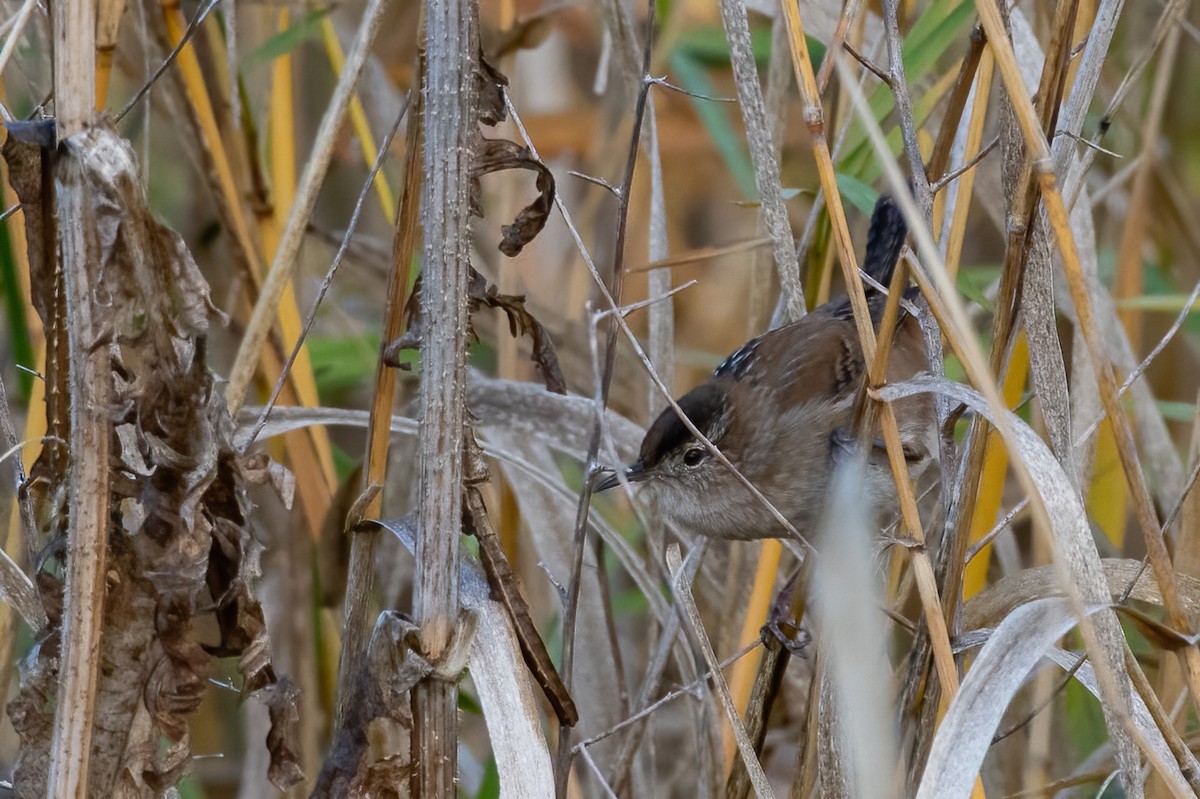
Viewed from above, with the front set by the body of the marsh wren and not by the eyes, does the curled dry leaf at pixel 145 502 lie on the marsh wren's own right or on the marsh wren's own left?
on the marsh wren's own left

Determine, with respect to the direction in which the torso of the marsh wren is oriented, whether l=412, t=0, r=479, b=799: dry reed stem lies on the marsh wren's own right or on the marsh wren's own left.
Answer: on the marsh wren's own left

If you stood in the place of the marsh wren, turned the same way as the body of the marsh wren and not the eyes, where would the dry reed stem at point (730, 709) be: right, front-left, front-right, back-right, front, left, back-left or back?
left

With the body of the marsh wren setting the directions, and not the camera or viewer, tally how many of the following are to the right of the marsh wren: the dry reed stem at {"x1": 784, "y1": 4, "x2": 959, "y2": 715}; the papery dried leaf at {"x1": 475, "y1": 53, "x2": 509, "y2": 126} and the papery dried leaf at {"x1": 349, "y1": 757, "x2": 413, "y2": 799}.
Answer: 0

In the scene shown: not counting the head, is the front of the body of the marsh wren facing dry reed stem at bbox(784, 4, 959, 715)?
no

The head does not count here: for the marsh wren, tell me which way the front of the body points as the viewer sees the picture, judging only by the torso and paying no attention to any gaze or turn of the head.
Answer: to the viewer's left
